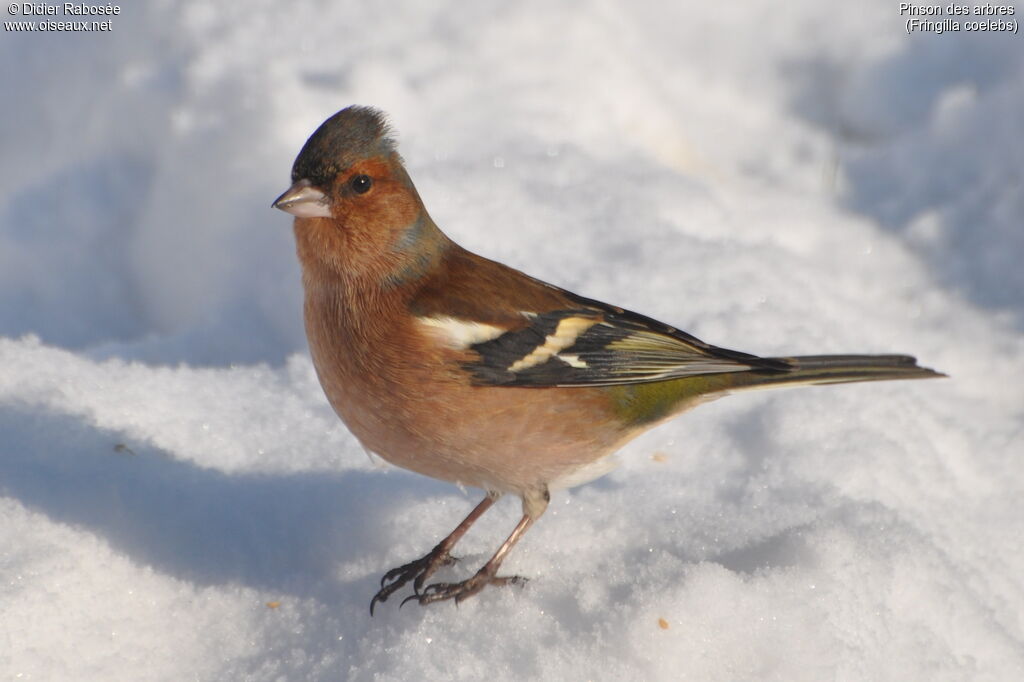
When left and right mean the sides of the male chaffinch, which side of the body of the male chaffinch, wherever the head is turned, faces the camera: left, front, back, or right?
left
